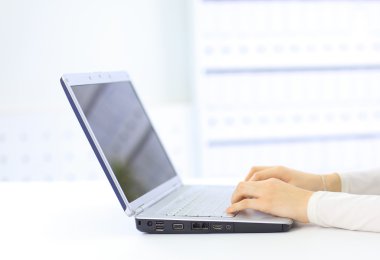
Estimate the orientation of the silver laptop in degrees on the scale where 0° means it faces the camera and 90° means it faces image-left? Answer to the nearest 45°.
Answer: approximately 270°
